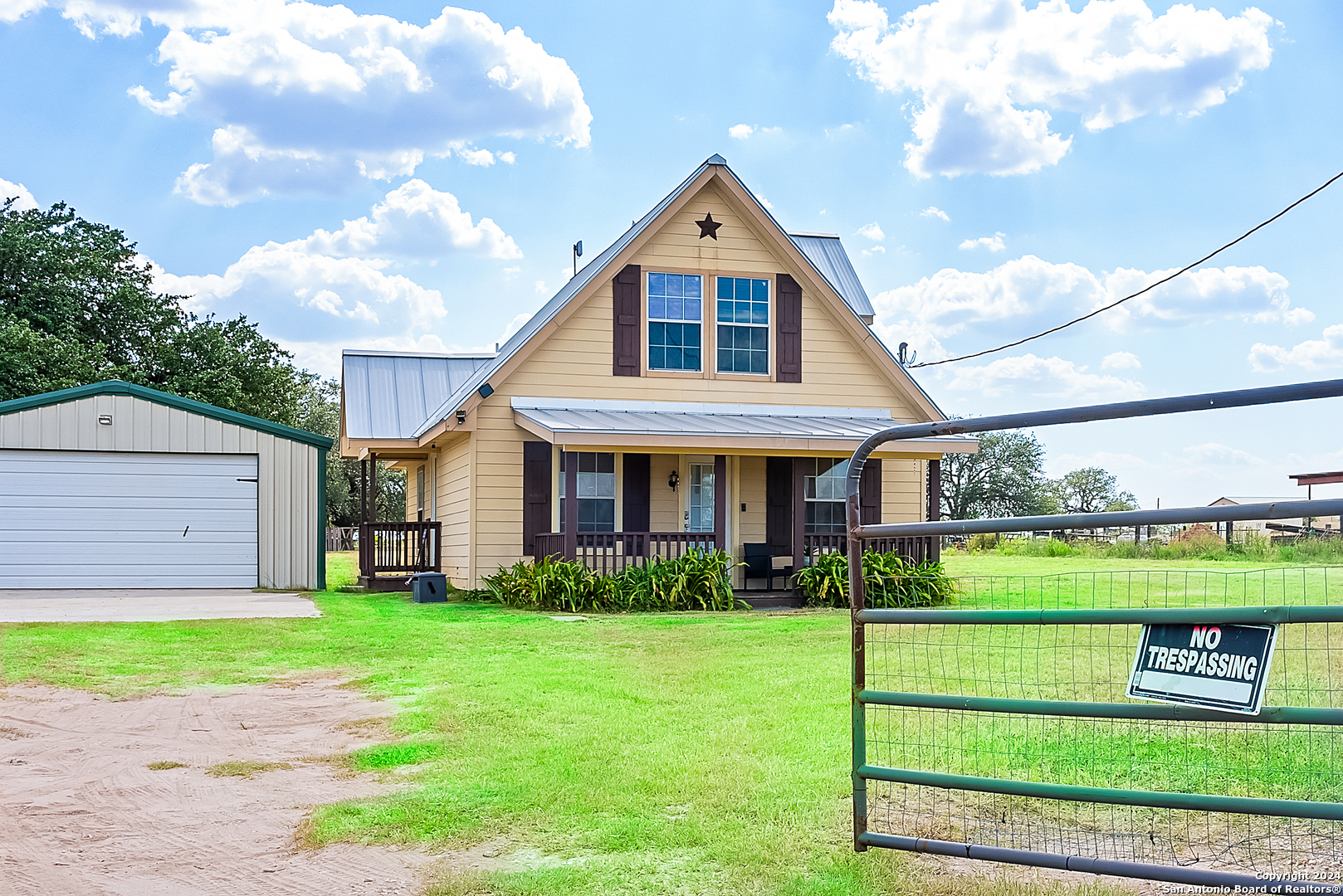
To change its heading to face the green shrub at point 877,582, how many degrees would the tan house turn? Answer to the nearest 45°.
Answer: approximately 45° to its left

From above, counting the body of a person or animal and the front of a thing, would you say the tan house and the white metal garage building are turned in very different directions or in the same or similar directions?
same or similar directions

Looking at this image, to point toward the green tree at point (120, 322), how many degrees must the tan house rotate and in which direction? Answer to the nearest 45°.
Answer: approximately 135° to its right

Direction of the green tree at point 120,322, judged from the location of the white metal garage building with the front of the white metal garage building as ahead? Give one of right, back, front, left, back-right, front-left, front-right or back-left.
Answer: back

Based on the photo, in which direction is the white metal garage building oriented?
toward the camera

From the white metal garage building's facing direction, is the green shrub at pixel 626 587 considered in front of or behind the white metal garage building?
in front

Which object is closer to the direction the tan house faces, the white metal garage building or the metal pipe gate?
the metal pipe gate

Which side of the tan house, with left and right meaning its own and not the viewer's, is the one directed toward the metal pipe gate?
front

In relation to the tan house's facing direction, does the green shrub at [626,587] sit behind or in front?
in front

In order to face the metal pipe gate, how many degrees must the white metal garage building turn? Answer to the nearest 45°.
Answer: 0° — it already faces it

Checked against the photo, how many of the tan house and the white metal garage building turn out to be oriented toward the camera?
2

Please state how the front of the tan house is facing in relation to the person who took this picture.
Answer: facing the viewer

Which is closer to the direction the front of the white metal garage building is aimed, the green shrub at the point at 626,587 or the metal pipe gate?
the metal pipe gate

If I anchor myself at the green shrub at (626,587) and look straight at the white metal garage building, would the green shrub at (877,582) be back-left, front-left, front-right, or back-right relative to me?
back-right
